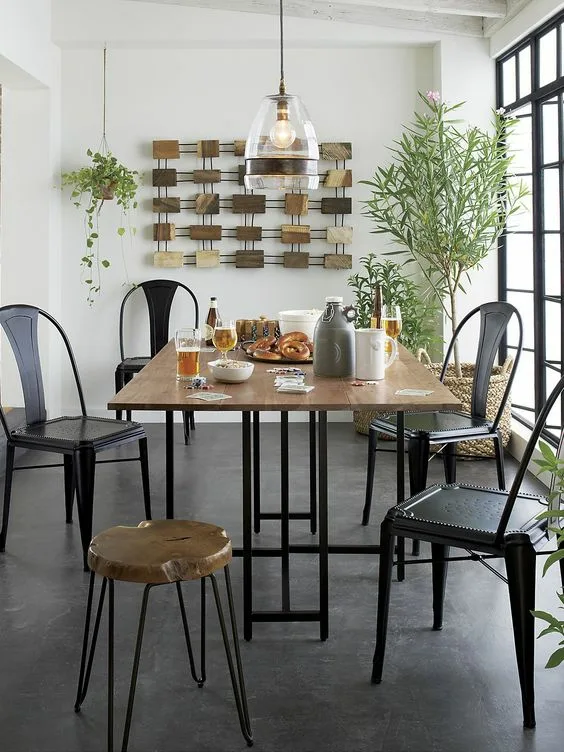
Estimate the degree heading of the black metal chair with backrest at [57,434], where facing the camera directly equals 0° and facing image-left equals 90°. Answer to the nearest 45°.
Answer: approximately 315°

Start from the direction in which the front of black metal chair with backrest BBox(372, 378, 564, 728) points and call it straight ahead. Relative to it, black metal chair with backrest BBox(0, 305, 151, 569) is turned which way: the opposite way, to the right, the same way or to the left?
the opposite way

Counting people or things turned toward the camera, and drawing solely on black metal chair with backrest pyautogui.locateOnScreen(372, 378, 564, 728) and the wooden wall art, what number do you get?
1

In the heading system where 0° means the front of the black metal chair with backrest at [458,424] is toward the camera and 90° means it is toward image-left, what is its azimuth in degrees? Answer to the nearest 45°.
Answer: approximately 45°

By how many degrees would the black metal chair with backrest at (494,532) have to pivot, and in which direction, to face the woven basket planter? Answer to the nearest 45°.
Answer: approximately 45° to its right

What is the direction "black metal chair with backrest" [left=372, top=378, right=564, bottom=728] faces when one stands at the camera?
facing away from the viewer and to the left of the viewer
